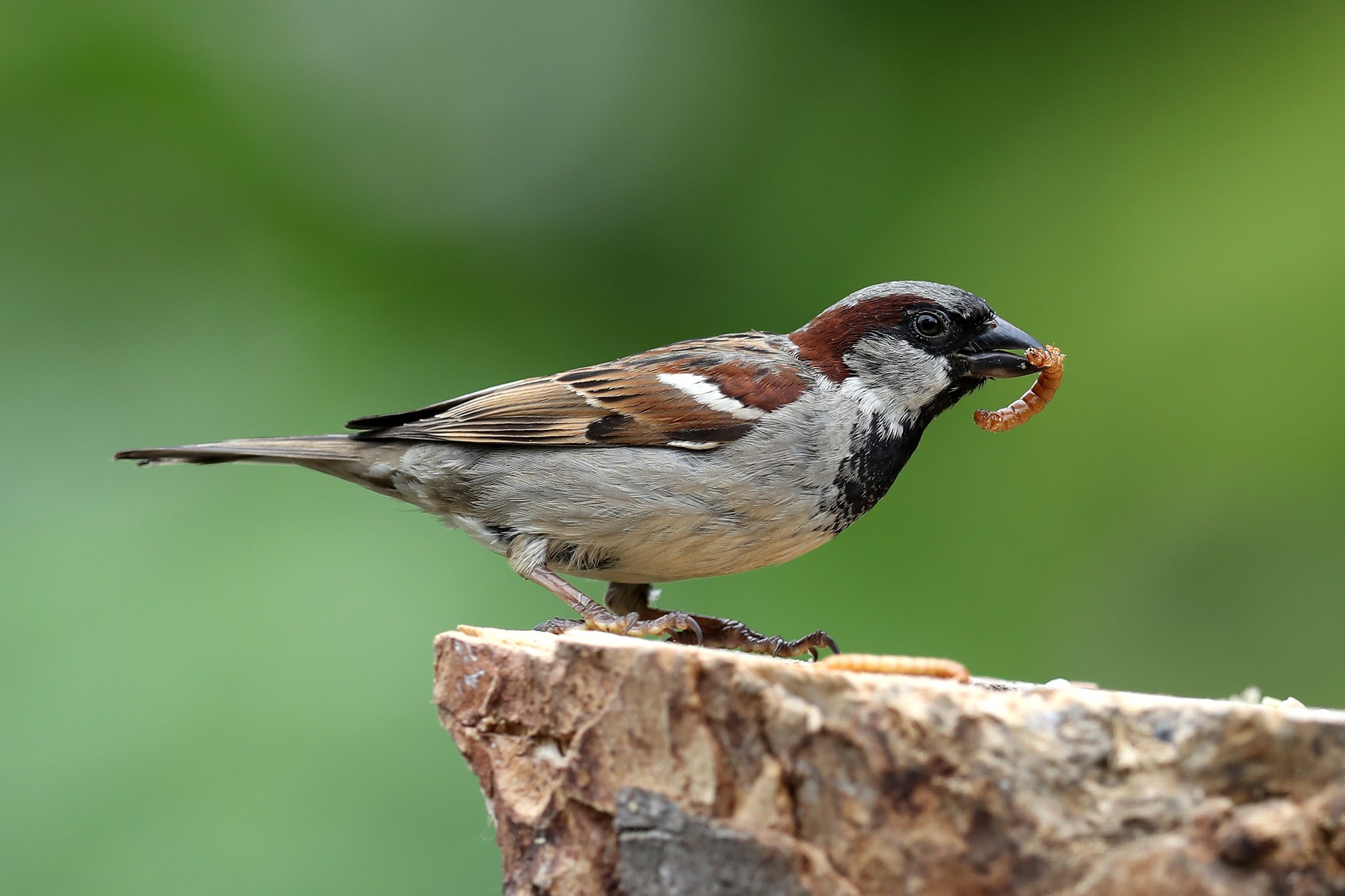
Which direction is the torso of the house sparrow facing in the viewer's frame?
to the viewer's right

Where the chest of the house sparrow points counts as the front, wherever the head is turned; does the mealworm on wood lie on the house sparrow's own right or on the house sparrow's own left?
on the house sparrow's own right
